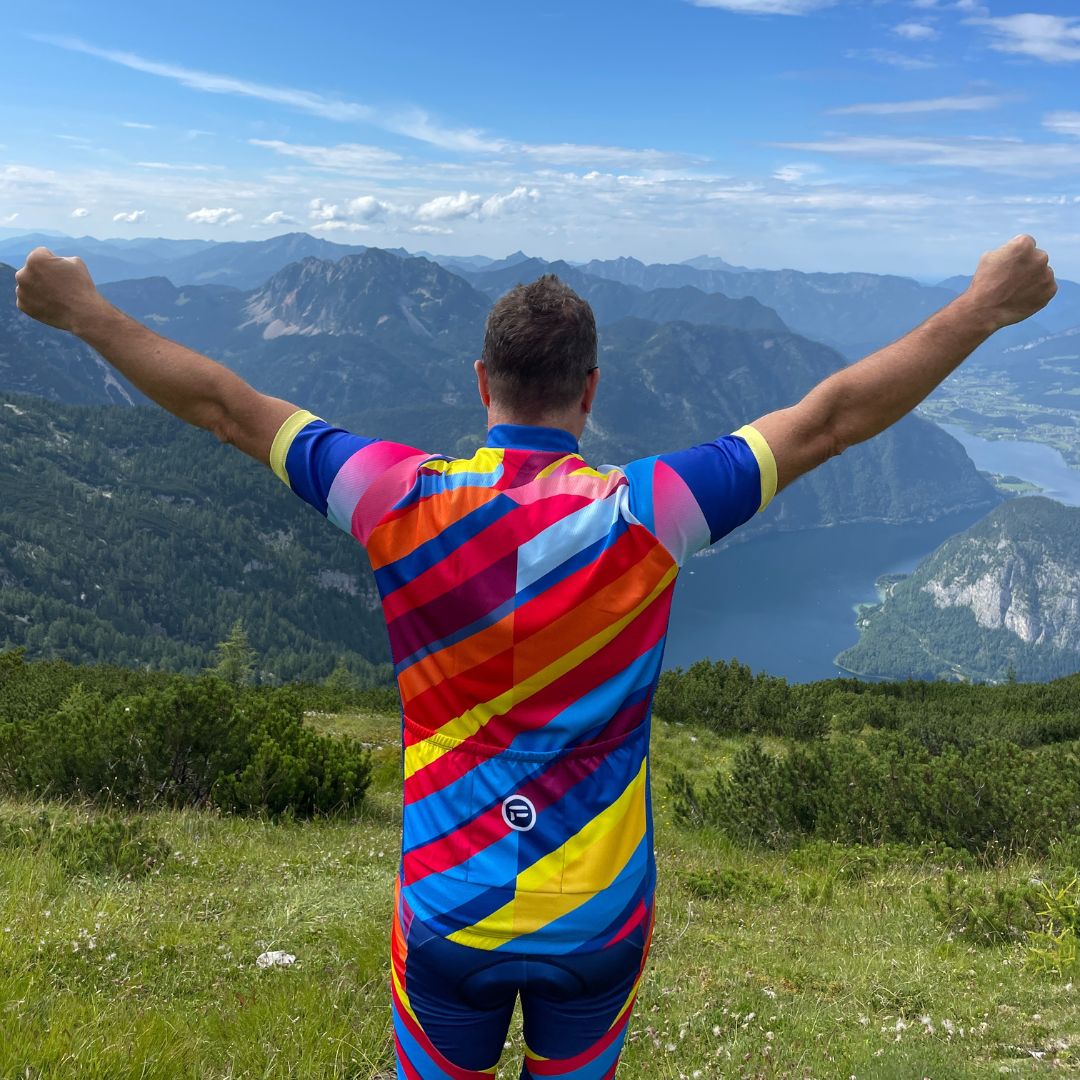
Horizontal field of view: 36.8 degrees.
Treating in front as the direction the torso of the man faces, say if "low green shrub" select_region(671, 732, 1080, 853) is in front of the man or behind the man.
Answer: in front

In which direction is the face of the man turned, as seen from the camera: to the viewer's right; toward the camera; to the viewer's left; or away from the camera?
away from the camera

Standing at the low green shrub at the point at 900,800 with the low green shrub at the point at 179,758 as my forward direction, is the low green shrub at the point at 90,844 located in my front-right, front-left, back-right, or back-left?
front-left

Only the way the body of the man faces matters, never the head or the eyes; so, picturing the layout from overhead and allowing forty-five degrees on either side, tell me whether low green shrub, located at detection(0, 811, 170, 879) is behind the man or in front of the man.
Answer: in front

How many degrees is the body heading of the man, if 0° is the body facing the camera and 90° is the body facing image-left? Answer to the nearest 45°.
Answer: approximately 180°

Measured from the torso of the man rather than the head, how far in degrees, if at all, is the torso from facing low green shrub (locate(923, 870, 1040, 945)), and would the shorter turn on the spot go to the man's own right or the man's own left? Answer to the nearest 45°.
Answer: approximately 45° to the man's own right

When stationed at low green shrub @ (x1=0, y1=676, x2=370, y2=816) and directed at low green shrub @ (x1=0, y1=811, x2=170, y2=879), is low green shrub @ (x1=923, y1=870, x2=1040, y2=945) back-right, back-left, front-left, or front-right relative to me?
front-left

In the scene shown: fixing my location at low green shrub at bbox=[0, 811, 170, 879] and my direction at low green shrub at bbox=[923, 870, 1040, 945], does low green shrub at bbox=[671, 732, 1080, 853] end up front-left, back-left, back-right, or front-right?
front-left
